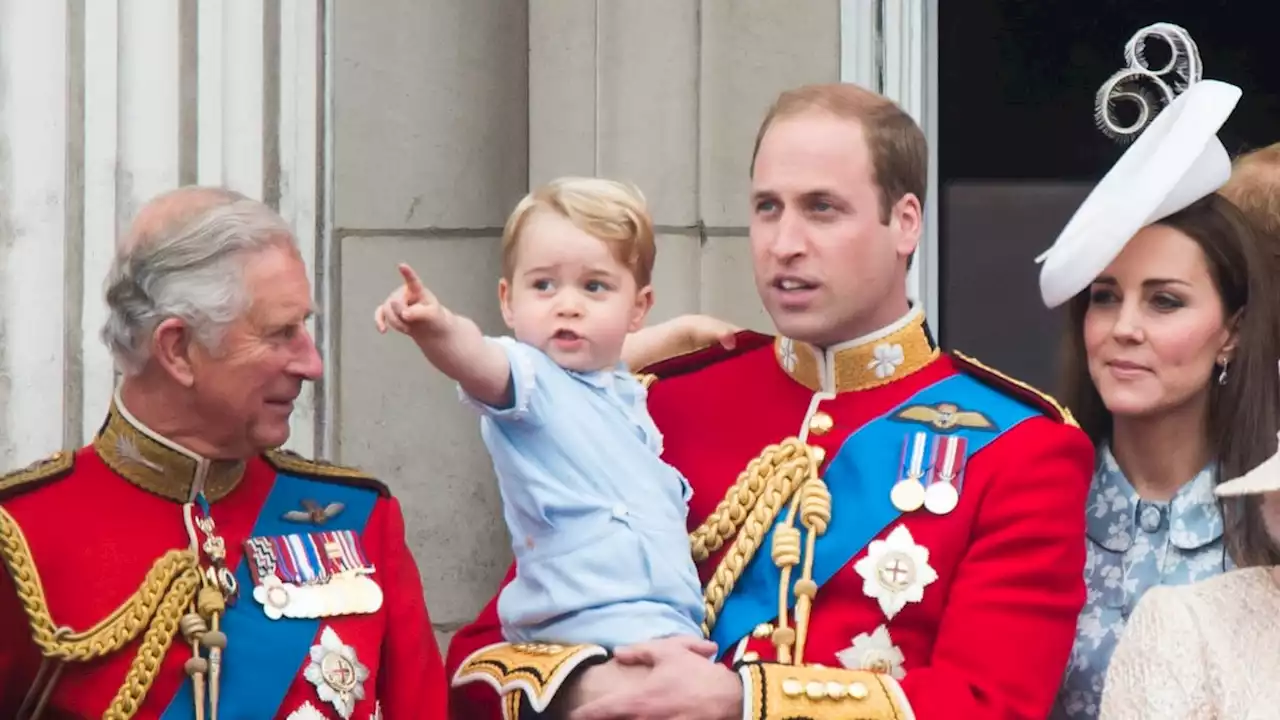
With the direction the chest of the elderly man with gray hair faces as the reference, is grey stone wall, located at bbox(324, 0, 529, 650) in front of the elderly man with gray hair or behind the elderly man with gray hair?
behind

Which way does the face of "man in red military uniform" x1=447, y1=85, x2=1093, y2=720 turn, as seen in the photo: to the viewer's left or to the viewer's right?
to the viewer's left

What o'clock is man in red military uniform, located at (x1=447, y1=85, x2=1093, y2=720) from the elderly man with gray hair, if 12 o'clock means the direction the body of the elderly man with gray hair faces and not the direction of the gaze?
The man in red military uniform is roughly at 9 o'clock from the elderly man with gray hair.

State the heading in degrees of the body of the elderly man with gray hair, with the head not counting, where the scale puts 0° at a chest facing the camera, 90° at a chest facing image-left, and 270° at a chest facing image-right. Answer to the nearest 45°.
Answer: approximately 0°

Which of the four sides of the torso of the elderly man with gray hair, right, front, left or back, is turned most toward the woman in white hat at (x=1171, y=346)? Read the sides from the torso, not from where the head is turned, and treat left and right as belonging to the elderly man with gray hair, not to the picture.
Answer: left
